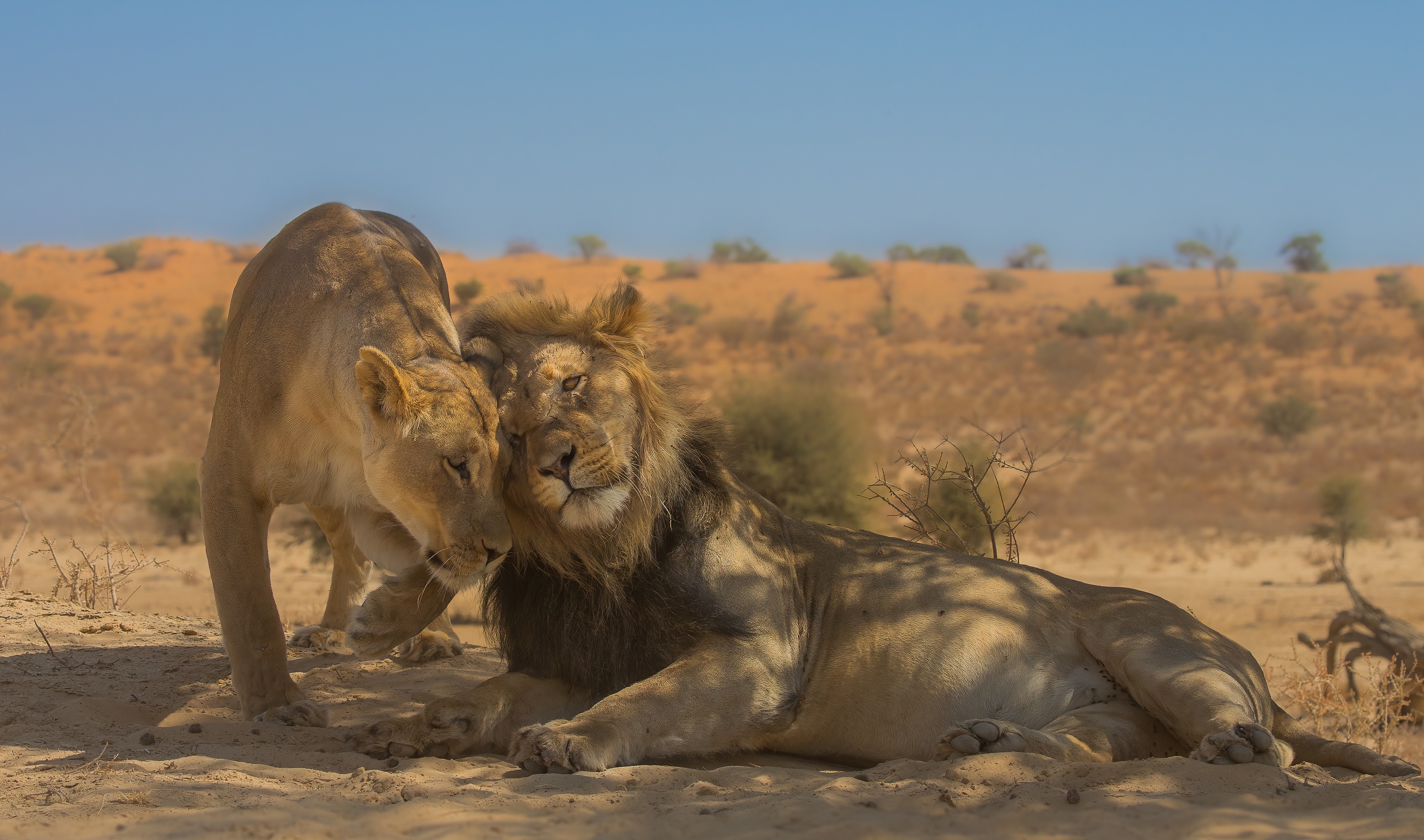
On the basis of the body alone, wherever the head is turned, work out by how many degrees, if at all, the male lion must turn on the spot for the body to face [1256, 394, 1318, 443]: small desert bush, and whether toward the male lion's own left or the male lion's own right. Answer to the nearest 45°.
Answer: approximately 90° to the male lion's own right

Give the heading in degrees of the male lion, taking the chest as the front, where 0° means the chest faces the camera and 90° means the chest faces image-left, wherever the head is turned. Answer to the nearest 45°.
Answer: approximately 90°

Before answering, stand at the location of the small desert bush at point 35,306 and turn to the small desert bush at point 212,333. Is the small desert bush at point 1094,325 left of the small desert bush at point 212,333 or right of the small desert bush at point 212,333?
left

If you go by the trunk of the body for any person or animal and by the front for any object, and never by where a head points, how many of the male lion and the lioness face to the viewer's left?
1

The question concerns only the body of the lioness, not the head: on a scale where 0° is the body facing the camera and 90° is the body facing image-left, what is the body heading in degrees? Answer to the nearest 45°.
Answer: approximately 315°

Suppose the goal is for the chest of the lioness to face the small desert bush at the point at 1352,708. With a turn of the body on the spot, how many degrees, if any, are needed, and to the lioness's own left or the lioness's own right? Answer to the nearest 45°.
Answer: approximately 45° to the lioness's own left

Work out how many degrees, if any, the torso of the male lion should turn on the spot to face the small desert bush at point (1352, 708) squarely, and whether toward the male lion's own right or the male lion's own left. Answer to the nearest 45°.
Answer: approximately 135° to the male lion's own right

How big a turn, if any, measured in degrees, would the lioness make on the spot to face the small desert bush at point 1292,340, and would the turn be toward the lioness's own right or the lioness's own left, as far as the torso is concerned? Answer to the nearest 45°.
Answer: approximately 90° to the lioness's own left

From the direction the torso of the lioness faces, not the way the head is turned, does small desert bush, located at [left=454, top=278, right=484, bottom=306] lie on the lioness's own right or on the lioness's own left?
on the lioness's own left

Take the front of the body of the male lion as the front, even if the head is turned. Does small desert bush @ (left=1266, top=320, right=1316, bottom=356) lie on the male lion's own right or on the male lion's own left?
on the male lion's own right

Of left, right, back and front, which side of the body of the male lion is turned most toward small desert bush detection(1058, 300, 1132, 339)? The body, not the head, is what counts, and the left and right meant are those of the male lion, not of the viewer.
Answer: right

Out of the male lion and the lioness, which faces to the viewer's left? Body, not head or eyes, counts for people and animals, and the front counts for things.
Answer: the male lion

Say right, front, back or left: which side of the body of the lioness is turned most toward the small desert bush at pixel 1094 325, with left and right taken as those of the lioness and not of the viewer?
left
